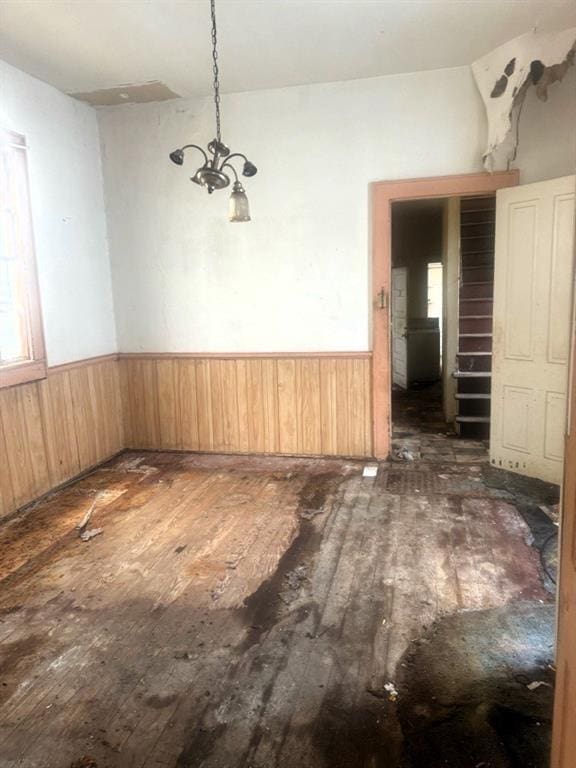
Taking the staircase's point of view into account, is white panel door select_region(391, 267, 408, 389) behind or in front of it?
behind

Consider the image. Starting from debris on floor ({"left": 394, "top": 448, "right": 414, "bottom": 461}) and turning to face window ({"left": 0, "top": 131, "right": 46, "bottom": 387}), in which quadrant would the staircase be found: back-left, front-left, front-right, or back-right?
back-right

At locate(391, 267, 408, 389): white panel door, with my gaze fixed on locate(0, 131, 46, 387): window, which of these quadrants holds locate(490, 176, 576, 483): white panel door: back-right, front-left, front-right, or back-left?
front-left

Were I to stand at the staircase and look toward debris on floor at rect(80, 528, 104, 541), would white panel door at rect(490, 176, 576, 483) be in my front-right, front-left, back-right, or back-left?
front-left

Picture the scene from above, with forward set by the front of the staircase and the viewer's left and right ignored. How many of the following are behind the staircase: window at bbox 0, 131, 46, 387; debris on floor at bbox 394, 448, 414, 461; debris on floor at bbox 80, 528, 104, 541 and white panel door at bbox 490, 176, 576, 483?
0

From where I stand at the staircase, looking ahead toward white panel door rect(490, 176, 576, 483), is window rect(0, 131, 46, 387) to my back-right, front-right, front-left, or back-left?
front-right

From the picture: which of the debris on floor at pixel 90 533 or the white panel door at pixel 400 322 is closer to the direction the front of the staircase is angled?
the debris on floor

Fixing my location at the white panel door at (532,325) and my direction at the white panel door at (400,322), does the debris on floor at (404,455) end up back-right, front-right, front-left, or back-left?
front-left

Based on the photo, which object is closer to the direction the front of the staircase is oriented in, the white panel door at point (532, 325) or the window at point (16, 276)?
the white panel door

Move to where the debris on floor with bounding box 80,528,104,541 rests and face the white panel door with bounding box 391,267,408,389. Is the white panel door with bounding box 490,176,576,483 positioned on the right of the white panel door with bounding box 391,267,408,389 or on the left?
right

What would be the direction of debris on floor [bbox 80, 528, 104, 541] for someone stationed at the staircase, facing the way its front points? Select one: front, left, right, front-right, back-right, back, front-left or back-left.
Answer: front-right

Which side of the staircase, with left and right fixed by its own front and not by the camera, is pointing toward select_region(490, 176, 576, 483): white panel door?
front

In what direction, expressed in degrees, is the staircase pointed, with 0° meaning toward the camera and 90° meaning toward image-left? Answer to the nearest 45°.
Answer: approximately 0°

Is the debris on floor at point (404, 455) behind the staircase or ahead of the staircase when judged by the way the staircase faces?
ahead

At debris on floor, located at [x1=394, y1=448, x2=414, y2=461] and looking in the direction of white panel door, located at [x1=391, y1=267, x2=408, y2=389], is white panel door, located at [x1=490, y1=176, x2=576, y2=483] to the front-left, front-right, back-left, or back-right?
back-right
